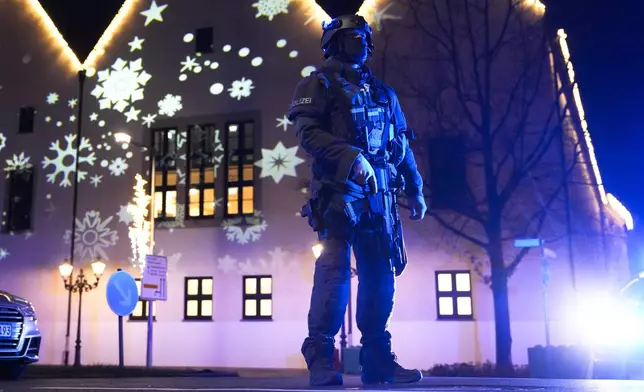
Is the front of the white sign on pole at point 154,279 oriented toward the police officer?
yes

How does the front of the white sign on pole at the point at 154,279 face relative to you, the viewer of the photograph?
facing the viewer

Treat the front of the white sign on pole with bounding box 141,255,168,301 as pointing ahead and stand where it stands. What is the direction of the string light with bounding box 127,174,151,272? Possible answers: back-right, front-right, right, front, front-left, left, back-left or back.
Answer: back

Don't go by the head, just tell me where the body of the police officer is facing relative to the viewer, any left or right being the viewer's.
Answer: facing the viewer and to the right of the viewer

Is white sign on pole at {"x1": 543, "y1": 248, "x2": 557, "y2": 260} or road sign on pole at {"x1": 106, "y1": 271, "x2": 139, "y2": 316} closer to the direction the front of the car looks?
the white sign on pole

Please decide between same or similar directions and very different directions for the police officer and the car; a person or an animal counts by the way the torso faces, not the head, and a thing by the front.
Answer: same or similar directions

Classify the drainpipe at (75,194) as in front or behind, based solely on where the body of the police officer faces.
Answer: behind

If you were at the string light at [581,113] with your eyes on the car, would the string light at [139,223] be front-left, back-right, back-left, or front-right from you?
front-right

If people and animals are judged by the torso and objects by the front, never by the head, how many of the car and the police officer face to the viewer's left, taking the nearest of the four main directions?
0

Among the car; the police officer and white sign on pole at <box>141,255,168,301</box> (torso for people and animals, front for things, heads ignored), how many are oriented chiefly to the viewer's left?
0

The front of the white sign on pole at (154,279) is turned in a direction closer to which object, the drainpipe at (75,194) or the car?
the car

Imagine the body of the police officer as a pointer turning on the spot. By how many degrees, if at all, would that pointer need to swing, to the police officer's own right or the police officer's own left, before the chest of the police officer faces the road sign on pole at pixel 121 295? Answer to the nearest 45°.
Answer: approximately 180°
